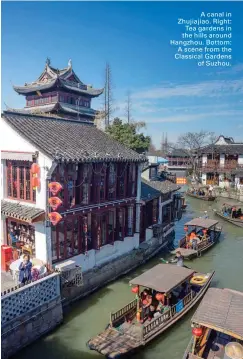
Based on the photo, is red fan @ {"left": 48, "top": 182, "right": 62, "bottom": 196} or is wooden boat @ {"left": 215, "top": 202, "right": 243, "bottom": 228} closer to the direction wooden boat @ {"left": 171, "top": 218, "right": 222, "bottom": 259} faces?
the red fan

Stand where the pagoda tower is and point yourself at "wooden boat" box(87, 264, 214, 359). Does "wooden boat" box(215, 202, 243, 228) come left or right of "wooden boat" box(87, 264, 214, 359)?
left

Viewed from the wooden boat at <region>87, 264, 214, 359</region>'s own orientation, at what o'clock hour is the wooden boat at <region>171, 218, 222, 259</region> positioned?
the wooden boat at <region>171, 218, 222, 259</region> is roughly at 5 o'clock from the wooden boat at <region>87, 264, 214, 359</region>.

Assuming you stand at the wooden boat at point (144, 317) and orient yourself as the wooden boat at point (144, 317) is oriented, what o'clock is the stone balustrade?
The stone balustrade is roughly at 1 o'clock from the wooden boat.

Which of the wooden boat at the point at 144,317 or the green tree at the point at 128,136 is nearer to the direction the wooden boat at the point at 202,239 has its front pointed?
the wooden boat

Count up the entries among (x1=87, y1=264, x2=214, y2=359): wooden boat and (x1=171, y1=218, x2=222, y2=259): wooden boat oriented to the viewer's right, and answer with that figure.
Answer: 0

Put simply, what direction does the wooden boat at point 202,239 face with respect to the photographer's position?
facing the viewer and to the left of the viewer

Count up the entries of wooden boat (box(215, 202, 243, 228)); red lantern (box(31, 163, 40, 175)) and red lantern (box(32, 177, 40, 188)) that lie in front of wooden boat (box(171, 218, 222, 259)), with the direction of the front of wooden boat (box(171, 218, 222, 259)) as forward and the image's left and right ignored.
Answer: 2

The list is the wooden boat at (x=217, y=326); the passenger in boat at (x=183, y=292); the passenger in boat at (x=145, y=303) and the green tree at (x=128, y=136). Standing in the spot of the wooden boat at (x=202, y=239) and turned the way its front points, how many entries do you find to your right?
1

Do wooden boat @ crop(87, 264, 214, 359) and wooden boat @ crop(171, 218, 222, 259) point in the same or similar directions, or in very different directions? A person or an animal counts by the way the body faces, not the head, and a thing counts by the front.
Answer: same or similar directions
